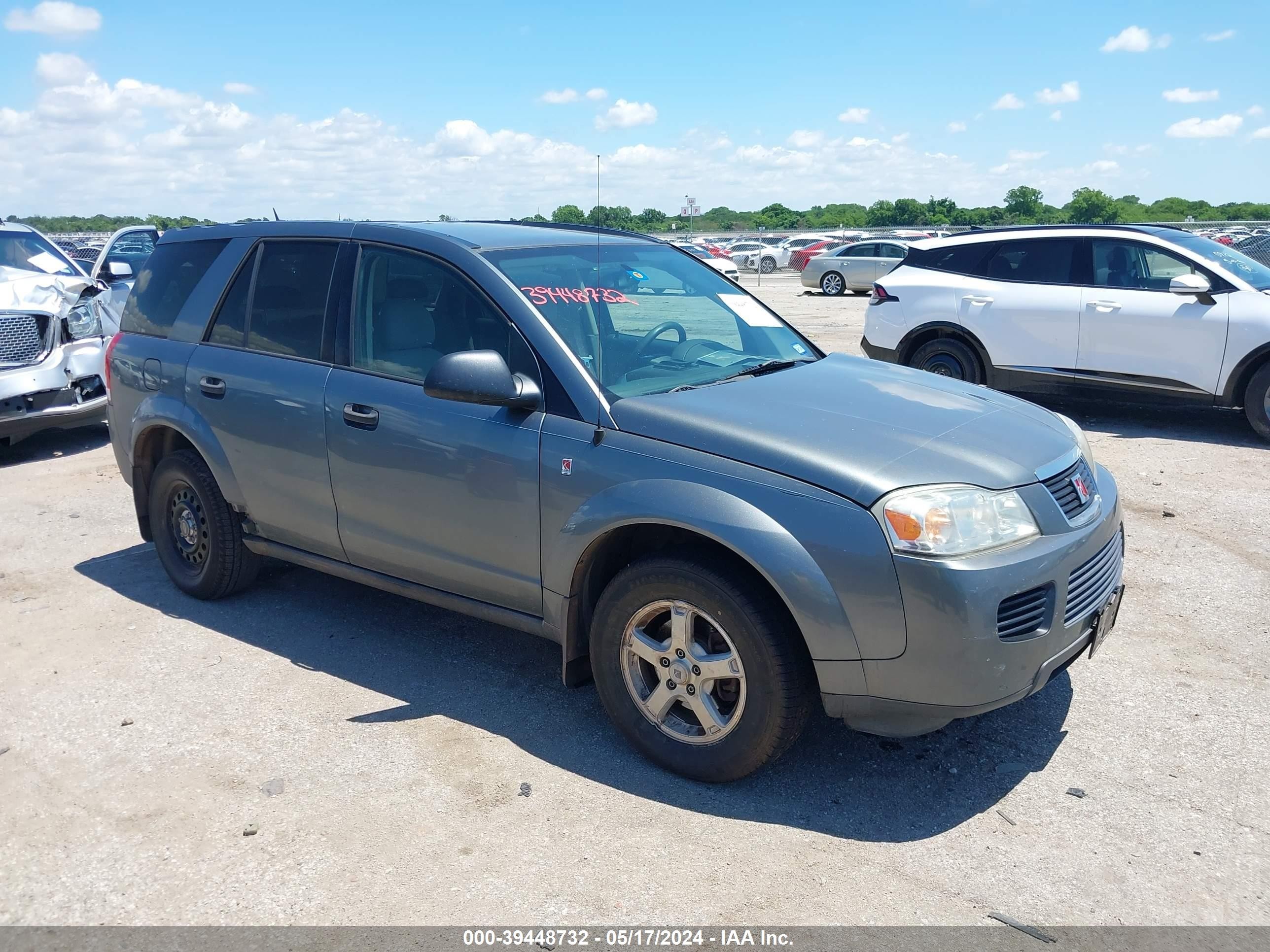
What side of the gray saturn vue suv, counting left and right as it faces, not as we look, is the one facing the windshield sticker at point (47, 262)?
back

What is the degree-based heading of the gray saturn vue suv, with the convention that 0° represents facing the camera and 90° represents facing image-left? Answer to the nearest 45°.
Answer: approximately 315°

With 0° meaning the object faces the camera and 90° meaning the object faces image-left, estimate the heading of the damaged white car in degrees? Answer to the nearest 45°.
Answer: approximately 0°

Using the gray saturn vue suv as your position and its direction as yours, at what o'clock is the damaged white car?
The damaged white car is roughly at 6 o'clock from the gray saturn vue suv.

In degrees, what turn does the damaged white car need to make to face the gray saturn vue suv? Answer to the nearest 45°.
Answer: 0° — it already faces it
